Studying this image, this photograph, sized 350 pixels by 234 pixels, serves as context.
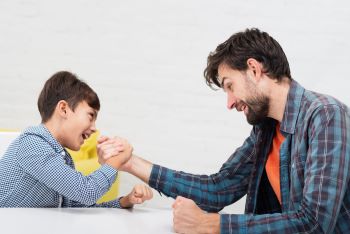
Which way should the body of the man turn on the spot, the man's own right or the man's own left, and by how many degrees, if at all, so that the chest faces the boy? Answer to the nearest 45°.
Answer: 0° — they already face them

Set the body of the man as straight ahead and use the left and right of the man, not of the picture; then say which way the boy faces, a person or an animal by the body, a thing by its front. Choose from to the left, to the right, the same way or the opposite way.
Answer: the opposite way

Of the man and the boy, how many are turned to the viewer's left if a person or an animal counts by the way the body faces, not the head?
1

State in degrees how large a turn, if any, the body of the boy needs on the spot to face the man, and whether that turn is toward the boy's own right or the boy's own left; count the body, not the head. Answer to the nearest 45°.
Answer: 0° — they already face them

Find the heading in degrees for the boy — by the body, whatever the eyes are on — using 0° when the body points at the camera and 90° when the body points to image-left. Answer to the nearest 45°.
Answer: approximately 270°

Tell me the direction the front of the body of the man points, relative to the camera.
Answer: to the viewer's left
